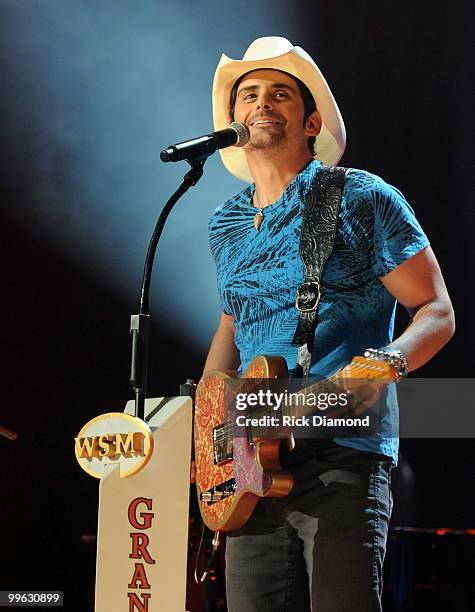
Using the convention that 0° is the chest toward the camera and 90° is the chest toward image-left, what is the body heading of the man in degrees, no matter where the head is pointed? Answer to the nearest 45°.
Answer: approximately 45°
